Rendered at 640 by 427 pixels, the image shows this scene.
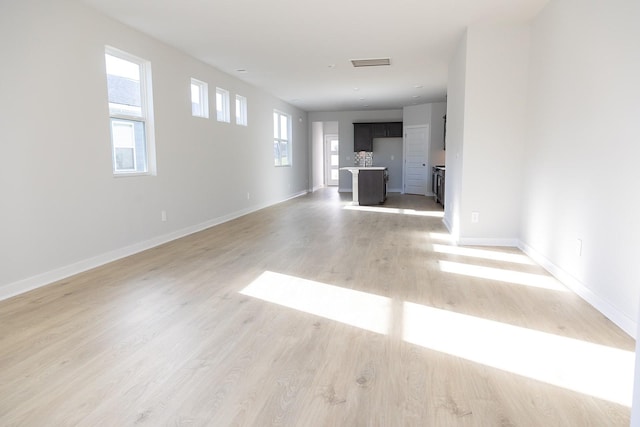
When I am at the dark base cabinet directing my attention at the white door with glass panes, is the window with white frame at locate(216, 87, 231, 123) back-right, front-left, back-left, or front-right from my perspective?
back-left

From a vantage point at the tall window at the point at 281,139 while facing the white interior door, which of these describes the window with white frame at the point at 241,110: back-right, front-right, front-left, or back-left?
back-right

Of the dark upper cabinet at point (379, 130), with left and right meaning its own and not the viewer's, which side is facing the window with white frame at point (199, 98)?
front

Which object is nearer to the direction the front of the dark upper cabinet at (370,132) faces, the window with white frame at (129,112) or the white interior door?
the window with white frame

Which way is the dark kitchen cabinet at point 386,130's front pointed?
toward the camera

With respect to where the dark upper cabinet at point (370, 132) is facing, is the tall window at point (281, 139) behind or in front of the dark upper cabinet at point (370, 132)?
in front

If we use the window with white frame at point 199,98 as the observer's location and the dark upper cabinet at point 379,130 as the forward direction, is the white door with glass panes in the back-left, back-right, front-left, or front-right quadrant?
front-left

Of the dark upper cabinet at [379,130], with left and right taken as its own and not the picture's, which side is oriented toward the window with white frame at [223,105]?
front

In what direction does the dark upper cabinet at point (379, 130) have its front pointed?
toward the camera

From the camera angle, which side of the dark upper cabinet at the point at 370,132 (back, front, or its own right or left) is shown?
front

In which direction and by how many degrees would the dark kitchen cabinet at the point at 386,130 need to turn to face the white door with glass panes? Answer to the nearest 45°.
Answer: approximately 135° to its right
